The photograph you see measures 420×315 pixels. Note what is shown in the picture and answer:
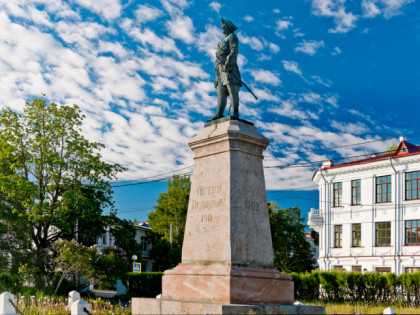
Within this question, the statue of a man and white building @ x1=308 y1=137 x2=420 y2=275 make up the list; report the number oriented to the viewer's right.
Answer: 0

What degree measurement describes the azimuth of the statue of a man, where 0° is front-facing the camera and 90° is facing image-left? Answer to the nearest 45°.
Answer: approximately 45°

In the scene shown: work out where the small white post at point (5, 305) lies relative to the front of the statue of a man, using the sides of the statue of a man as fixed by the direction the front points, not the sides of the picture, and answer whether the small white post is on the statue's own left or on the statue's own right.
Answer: on the statue's own right

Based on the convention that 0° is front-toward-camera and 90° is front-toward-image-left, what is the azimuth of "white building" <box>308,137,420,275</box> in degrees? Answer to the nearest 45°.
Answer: approximately 45°

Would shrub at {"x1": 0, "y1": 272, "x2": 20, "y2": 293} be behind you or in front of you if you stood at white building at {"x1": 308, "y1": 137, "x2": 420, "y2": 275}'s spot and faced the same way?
in front

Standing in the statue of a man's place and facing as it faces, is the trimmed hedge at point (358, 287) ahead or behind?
behind

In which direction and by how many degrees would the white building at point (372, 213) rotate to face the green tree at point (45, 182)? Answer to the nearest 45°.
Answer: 0° — it already faces it
